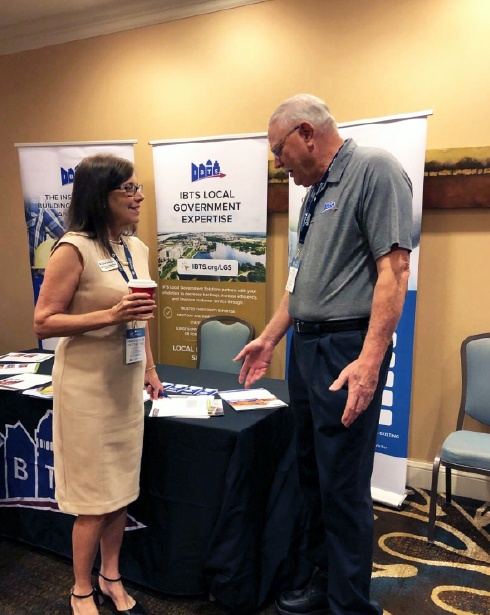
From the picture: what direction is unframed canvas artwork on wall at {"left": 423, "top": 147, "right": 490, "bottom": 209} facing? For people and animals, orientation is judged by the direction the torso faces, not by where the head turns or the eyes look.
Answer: toward the camera

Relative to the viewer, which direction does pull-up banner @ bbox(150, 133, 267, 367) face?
toward the camera

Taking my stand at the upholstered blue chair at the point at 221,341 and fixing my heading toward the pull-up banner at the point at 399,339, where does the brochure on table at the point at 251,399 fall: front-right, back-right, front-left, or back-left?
front-right

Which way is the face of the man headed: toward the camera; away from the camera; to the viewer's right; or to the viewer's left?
to the viewer's left

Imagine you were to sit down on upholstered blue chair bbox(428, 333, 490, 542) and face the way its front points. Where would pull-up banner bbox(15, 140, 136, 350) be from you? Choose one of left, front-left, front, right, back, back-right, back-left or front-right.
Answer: front-right

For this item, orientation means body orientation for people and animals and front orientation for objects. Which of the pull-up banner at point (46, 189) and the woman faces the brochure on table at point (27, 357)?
the pull-up banner

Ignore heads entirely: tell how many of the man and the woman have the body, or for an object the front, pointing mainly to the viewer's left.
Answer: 1

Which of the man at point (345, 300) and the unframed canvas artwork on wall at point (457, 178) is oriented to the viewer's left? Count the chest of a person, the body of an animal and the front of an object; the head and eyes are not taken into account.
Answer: the man

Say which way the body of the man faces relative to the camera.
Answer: to the viewer's left

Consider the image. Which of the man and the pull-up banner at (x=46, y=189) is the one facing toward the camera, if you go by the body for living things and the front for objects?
the pull-up banner

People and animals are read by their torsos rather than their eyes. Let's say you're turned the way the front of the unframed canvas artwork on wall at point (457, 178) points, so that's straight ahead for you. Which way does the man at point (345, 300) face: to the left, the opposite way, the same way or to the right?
to the right

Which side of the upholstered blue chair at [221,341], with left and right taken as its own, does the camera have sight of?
front

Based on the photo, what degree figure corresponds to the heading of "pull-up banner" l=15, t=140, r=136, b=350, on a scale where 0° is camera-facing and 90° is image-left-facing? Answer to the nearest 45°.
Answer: approximately 0°

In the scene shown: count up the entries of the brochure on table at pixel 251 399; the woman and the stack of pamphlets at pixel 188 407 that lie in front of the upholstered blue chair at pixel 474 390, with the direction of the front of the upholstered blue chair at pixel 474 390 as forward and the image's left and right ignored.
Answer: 3

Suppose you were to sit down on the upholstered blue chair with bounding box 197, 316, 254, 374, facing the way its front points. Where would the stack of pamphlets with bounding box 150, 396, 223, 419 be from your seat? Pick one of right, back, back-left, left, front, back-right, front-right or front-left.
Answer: front

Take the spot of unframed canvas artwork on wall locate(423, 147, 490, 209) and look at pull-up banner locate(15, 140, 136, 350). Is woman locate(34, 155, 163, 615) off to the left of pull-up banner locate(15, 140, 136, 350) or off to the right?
left
